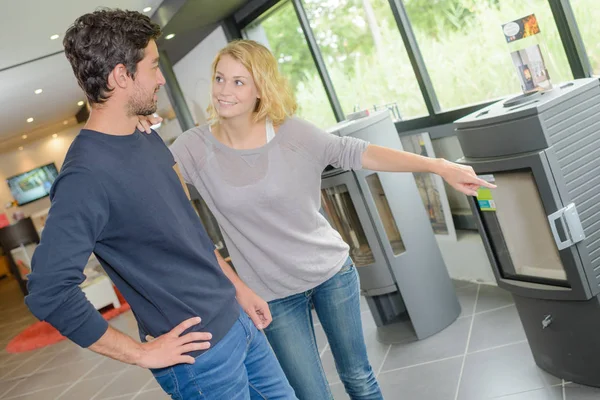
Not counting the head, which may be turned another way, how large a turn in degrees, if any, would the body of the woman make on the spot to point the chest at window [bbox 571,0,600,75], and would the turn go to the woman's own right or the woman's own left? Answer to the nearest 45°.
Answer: approximately 135° to the woman's own left

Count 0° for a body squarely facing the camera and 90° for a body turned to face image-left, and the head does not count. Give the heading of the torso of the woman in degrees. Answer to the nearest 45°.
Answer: approximately 0°

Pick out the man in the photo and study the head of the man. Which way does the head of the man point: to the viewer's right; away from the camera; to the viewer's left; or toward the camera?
to the viewer's right

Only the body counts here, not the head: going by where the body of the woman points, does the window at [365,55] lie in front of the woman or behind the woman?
behind

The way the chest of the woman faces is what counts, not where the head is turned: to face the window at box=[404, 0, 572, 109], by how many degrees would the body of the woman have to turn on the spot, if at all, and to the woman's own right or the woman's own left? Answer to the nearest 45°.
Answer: approximately 135° to the woman's own left

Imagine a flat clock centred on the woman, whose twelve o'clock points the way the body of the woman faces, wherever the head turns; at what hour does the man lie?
The man is roughly at 1 o'clock from the woman.

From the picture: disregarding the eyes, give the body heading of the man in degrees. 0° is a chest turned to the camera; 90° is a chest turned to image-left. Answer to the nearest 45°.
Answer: approximately 315°

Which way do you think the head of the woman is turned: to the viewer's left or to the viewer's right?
to the viewer's left
